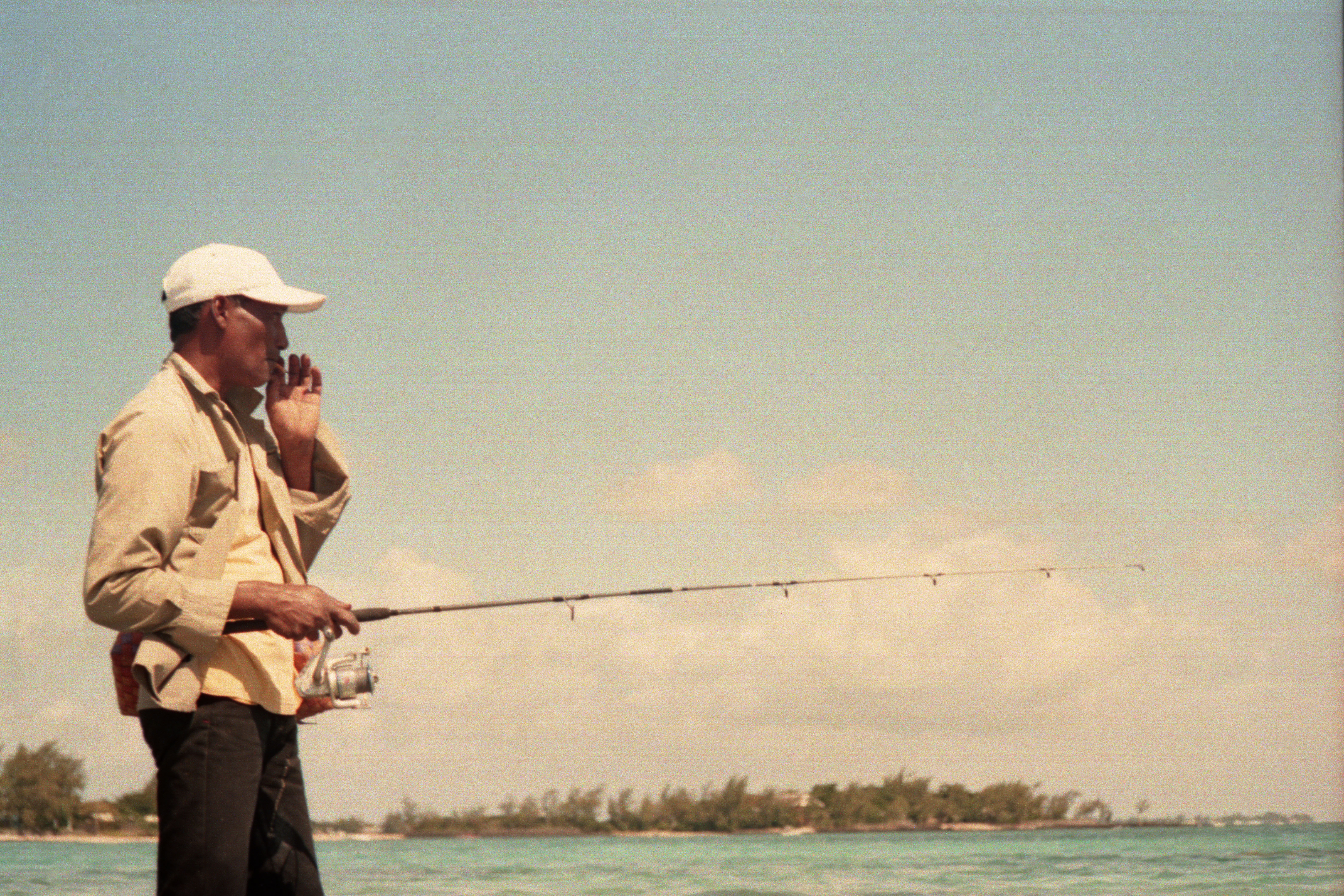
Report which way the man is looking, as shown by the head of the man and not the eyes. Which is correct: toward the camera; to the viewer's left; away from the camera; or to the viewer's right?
to the viewer's right
